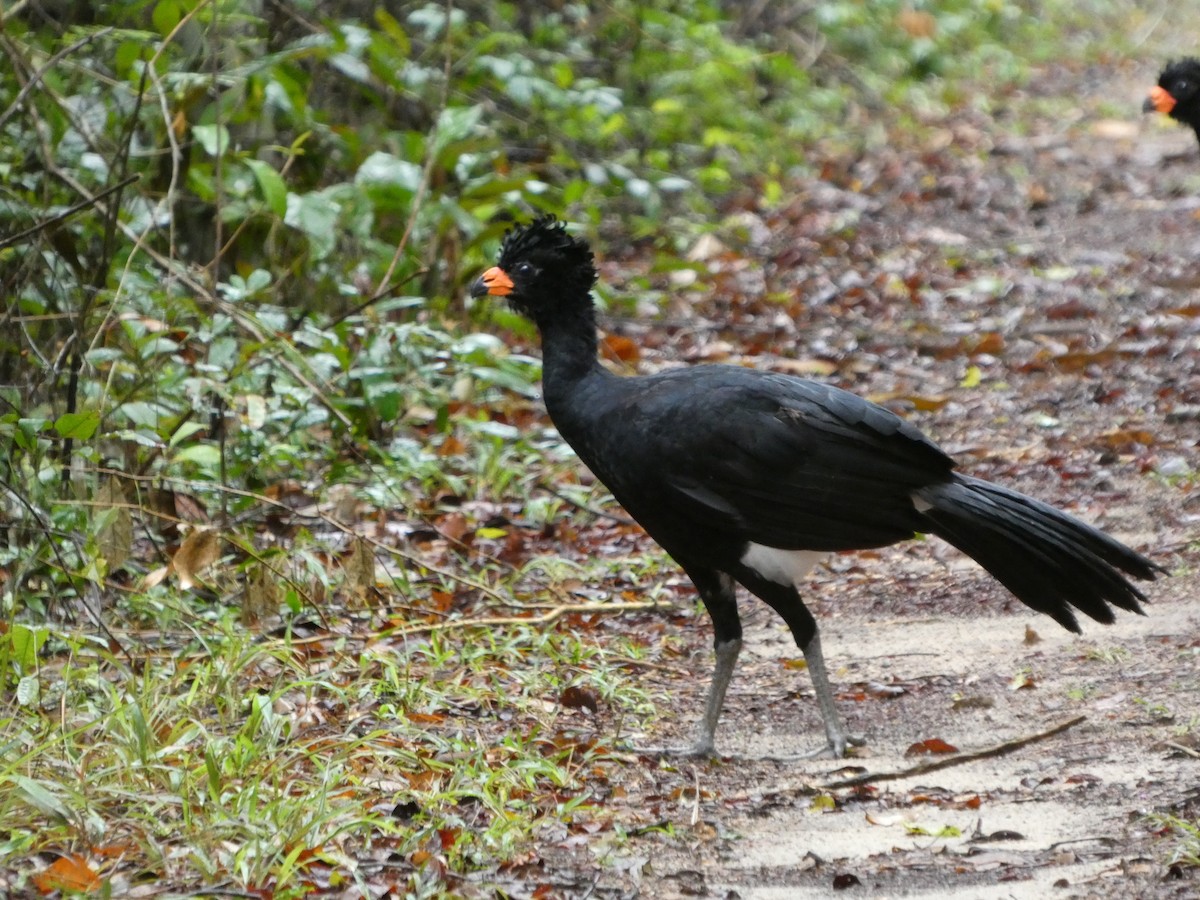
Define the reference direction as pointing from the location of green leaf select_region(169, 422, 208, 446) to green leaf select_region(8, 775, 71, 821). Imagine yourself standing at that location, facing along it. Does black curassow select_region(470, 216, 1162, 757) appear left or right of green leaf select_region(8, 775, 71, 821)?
left

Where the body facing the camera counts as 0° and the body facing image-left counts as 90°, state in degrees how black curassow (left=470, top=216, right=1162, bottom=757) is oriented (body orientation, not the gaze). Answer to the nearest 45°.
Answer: approximately 90°

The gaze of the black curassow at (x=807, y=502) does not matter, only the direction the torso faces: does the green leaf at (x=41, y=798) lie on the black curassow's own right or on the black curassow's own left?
on the black curassow's own left

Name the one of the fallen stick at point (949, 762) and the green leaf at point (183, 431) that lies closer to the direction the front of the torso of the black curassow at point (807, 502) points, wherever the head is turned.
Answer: the green leaf

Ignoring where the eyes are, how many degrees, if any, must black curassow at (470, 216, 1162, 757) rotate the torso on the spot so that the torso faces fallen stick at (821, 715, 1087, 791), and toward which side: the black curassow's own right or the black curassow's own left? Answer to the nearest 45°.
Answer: approximately 135° to the black curassow's own left

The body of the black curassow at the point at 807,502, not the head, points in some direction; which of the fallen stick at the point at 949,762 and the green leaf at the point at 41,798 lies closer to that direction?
the green leaf
